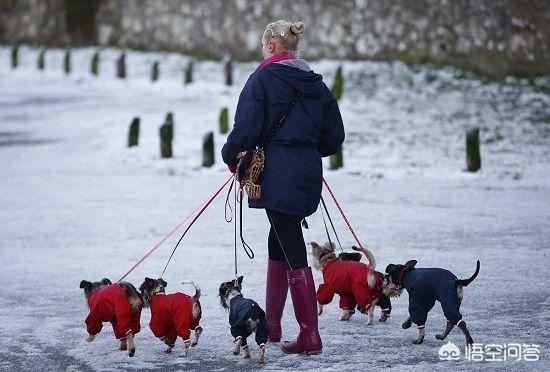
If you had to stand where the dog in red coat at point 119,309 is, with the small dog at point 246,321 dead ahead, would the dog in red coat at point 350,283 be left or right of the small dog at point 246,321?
left

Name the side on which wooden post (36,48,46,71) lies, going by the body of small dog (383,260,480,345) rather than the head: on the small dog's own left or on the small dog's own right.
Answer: on the small dog's own right

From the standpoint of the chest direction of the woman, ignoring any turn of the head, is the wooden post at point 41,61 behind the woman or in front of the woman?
in front

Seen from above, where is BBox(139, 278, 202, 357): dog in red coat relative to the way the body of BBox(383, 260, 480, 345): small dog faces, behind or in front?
in front

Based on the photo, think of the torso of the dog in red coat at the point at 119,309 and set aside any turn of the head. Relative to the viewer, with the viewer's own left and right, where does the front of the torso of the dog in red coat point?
facing away from the viewer and to the left of the viewer

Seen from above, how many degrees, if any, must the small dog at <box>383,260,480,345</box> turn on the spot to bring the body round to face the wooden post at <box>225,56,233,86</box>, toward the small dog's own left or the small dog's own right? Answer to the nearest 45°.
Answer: approximately 90° to the small dog's own right

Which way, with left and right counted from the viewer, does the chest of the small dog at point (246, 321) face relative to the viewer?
facing away from the viewer and to the left of the viewer

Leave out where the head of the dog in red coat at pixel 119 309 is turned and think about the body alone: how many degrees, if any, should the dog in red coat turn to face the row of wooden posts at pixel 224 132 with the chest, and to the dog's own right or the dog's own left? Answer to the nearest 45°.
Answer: approximately 45° to the dog's own right

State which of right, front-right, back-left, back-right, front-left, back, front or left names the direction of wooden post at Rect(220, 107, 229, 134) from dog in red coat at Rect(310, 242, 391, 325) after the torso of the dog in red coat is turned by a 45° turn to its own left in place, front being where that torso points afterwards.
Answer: right

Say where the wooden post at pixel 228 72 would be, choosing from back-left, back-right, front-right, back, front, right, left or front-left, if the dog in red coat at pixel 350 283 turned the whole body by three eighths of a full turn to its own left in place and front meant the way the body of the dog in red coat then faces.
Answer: back

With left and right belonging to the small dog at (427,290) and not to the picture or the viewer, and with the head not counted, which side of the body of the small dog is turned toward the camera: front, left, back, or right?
left

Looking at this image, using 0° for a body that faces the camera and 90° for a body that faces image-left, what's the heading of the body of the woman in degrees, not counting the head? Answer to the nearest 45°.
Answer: approximately 135°

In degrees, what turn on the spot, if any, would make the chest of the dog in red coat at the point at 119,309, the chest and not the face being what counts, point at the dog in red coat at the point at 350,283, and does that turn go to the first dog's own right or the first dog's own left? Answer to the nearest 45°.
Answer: approximately 135° to the first dog's own right
